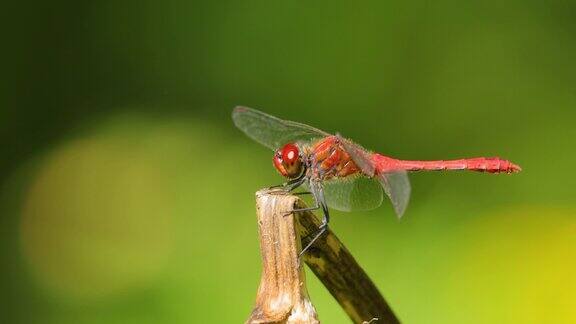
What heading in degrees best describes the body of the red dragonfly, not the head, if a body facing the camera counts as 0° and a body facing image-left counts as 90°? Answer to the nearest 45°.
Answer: approximately 90°
